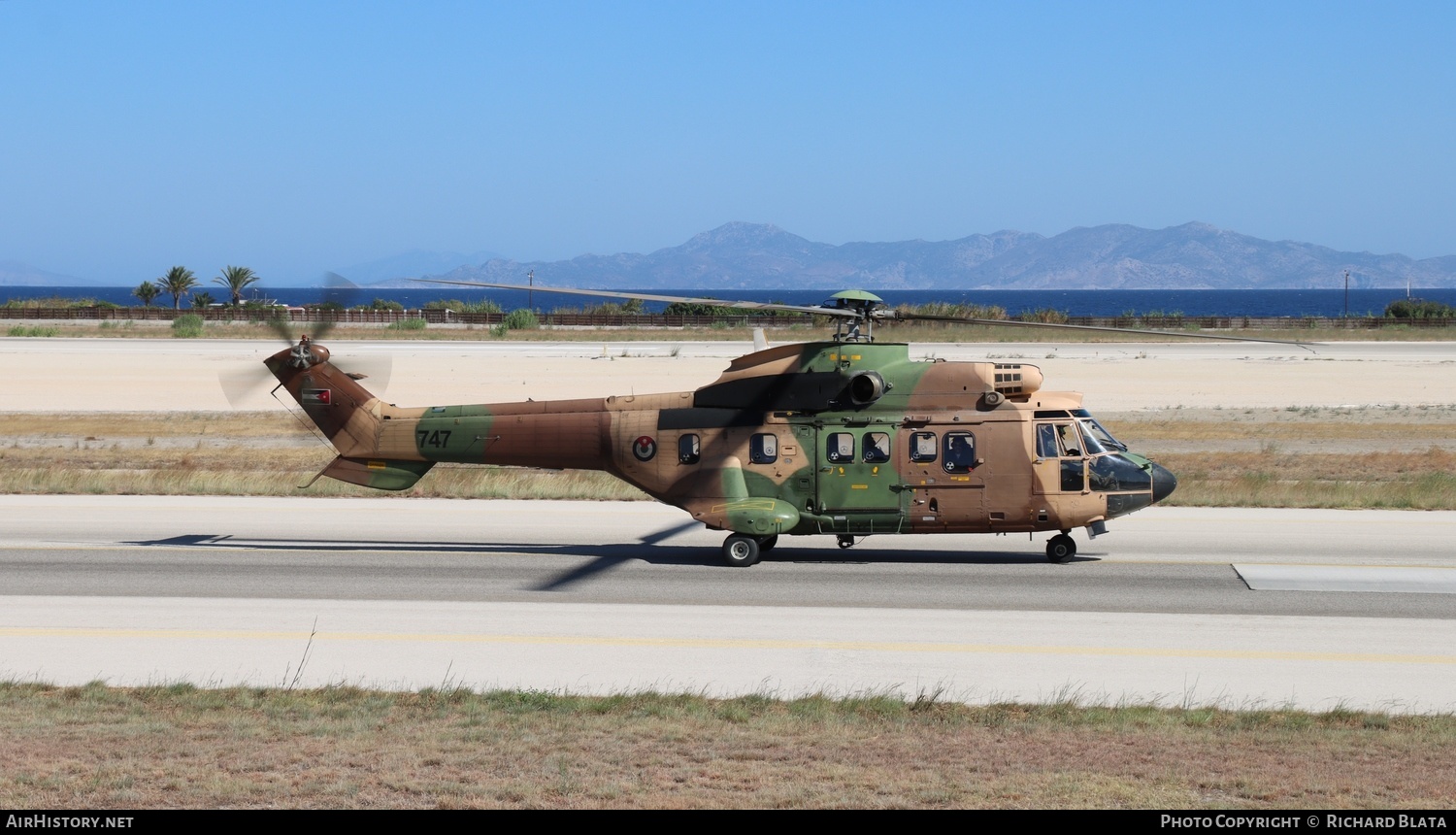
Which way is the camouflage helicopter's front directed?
to the viewer's right
